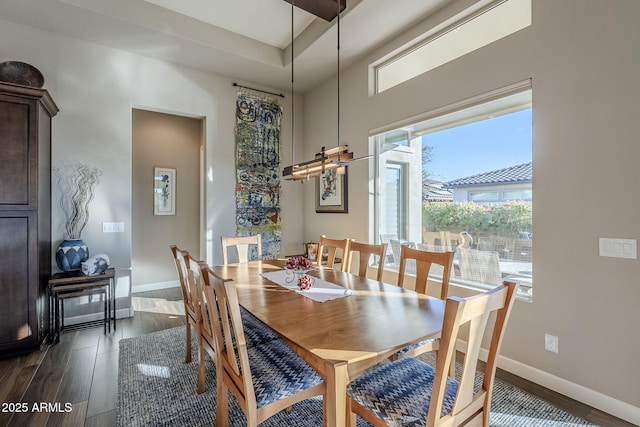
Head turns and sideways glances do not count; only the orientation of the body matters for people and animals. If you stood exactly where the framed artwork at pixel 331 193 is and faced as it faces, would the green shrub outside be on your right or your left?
on your left

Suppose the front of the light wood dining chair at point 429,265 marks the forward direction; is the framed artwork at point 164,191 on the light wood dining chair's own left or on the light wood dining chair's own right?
on the light wood dining chair's own right

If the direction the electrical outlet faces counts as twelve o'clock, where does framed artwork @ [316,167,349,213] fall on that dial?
The framed artwork is roughly at 2 o'clock from the electrical outlet.

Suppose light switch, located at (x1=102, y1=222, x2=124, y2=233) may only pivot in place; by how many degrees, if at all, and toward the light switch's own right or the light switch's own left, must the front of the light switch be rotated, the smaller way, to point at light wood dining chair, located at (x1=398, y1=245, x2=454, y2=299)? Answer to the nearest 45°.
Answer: approximately 45° to the light switch's own left

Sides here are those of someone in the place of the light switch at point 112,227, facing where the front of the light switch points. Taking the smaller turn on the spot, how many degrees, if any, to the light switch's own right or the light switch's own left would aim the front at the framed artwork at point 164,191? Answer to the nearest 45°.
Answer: approximately 135° to the light switch's own left

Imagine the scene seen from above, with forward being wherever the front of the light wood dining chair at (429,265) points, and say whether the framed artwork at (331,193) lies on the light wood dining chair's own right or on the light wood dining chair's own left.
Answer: on the light wood dining chair's own right

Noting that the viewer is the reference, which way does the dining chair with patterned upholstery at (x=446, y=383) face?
facing away from the viewer and to the left of the viewer
